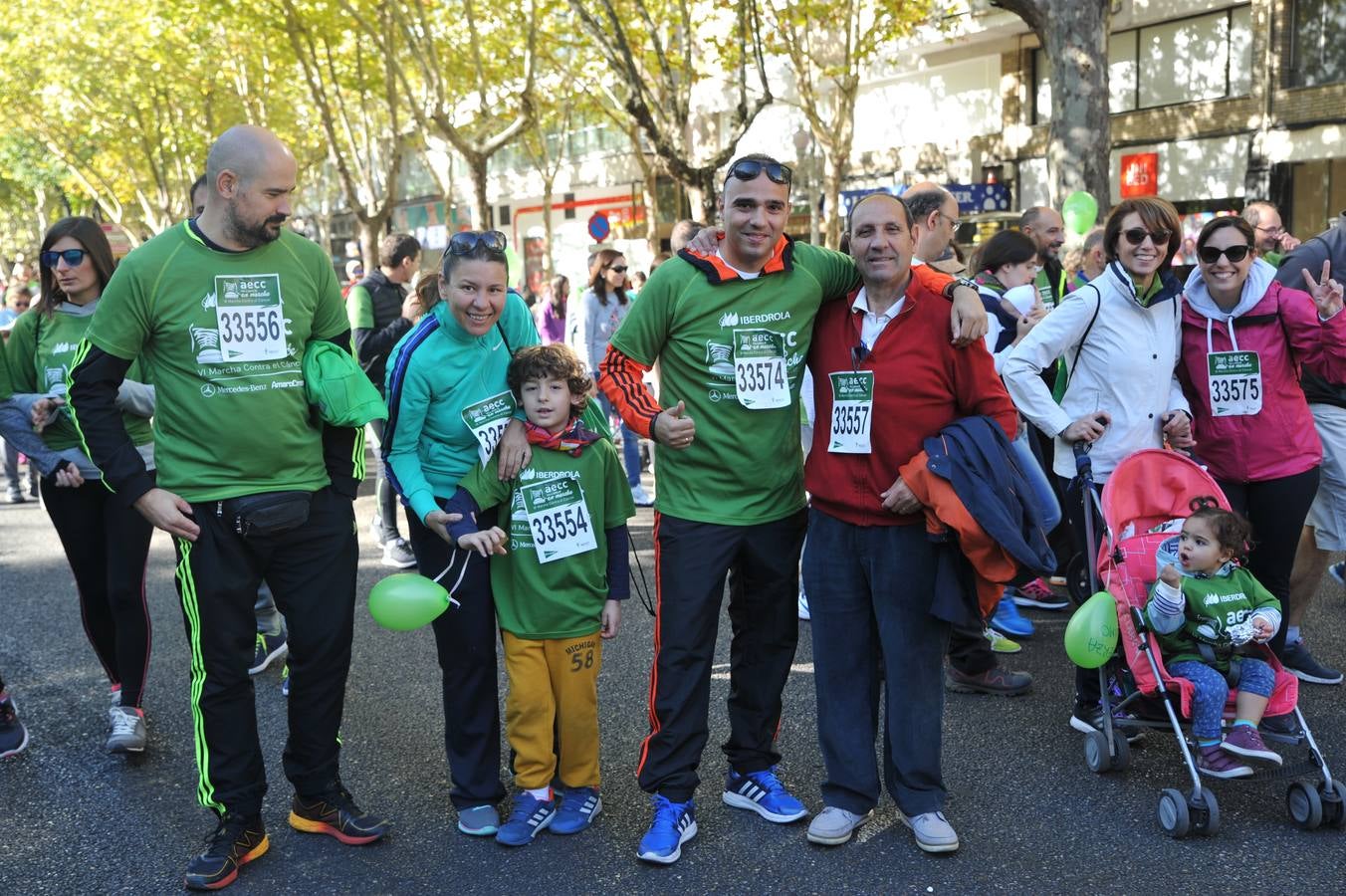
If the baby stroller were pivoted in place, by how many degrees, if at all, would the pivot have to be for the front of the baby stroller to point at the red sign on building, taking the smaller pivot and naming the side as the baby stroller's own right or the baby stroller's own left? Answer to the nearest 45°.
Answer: approximately 135° to the baby stroller's own left

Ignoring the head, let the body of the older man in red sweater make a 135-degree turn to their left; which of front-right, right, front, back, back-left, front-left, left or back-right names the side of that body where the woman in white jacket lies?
front

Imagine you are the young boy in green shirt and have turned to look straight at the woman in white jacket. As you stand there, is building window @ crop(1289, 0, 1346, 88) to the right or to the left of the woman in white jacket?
left

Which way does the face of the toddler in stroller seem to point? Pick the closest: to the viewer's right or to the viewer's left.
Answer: to the viewer's left

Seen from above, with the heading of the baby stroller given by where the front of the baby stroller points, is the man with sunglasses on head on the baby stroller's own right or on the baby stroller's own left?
on the baby stroller's own right

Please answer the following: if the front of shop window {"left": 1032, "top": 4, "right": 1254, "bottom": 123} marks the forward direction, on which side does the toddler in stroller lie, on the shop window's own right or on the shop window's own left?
on the shop window's own left

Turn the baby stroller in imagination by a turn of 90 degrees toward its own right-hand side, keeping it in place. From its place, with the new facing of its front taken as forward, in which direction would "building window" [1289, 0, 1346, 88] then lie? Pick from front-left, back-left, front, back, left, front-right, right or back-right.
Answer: back-right

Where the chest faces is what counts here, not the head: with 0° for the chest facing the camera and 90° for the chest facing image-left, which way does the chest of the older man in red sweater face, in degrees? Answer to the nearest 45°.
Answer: approximately 0°

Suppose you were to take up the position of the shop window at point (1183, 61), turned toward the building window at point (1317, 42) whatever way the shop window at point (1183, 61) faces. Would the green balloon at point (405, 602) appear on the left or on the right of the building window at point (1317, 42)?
right

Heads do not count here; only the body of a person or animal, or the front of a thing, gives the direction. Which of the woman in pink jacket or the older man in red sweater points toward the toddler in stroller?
the woman in pink jacket
